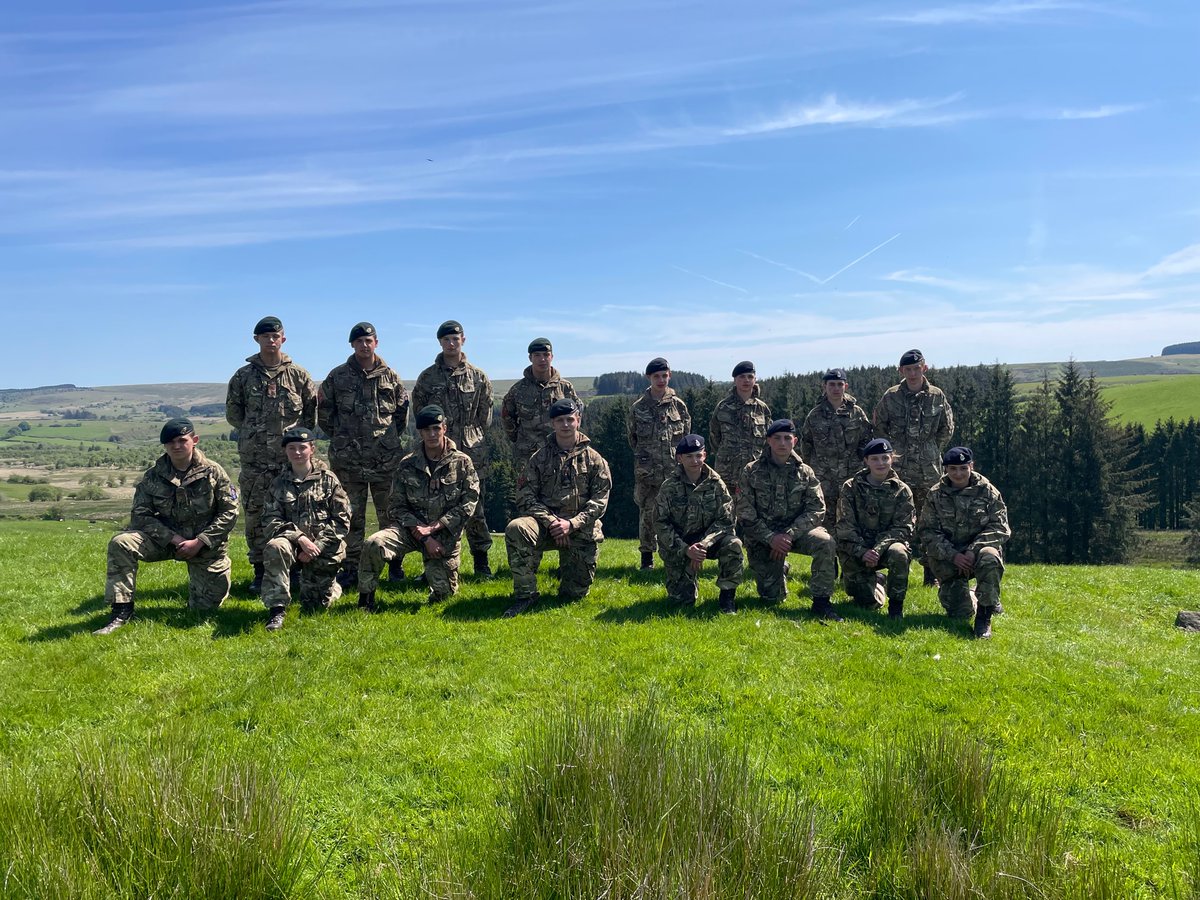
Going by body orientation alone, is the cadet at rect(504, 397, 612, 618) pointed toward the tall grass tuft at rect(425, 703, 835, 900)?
yes

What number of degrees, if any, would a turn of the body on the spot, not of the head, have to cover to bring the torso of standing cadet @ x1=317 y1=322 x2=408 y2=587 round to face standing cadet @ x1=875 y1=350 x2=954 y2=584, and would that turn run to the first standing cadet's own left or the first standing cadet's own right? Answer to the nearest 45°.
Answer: approximately 90° to the first standing cadet's own left

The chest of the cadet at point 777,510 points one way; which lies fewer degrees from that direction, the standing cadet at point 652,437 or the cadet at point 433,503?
the cadet

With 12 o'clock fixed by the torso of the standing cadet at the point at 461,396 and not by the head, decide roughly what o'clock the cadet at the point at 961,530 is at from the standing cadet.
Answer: The cadet is roughly at 10 o'clock from the standing cadet.

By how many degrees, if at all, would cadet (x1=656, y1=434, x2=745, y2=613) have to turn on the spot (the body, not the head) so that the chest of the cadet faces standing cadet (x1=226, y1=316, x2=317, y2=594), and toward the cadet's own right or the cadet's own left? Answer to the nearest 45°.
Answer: approximately 90° to the cadet's own right

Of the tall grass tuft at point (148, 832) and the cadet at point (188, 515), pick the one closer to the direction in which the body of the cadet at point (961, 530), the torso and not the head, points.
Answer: the tall grass tuft

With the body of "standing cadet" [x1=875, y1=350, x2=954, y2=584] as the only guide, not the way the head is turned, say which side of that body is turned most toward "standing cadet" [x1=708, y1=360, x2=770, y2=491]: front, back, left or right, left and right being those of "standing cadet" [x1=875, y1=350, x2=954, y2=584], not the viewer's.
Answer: right

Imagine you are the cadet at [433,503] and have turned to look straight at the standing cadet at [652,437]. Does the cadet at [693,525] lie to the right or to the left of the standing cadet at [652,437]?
right

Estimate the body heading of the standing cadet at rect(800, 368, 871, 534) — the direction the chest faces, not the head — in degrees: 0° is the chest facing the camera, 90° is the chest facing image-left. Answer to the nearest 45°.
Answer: approximately 0°
